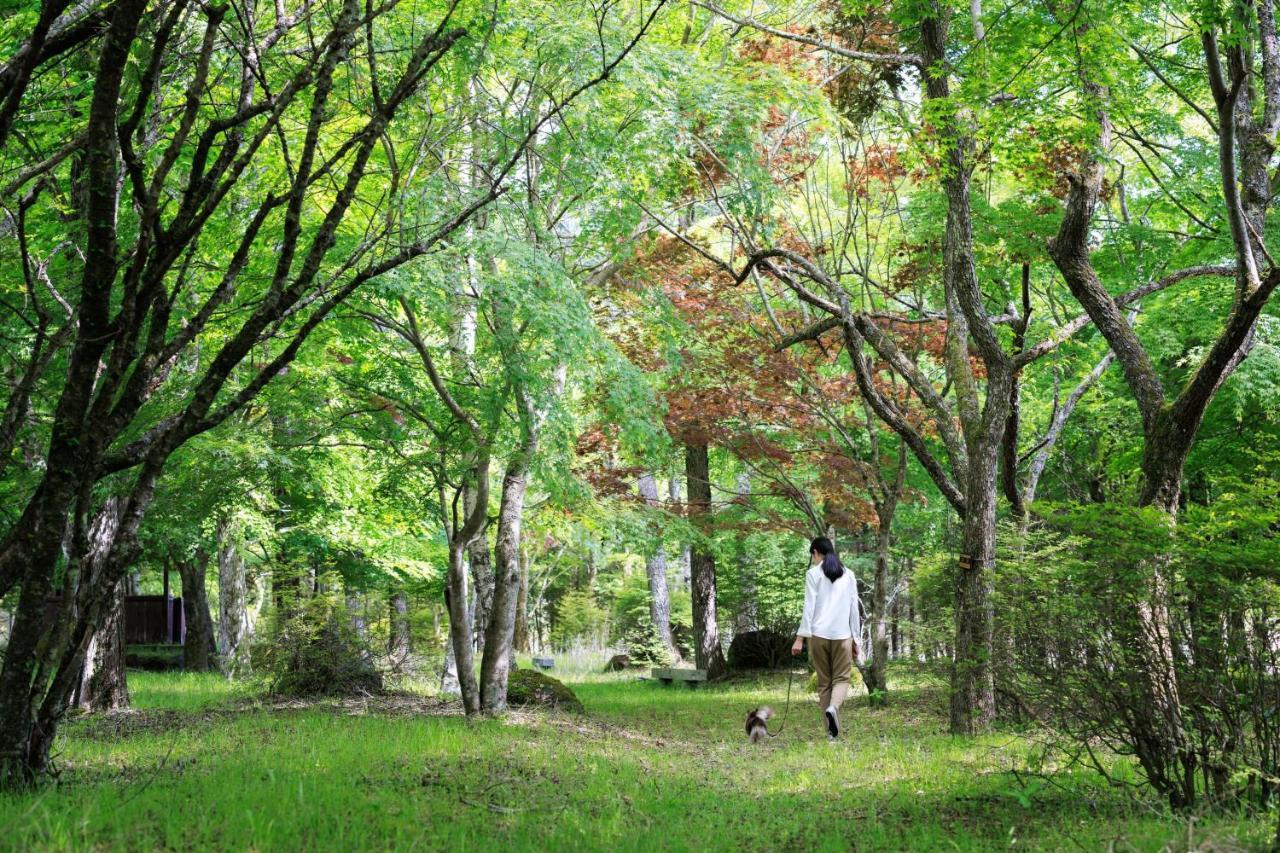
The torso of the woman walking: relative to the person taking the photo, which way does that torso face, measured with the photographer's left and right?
facing away from the viewer

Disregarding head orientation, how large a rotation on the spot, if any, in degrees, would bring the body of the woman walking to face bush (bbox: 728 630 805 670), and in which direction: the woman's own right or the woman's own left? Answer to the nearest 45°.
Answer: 0° — they already face it
